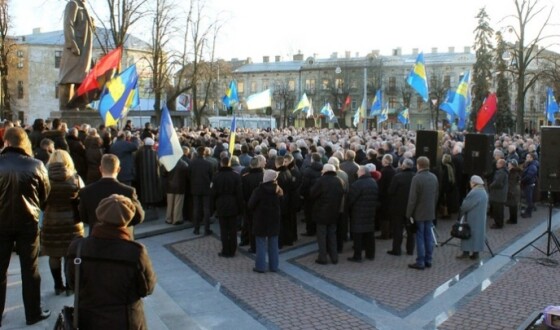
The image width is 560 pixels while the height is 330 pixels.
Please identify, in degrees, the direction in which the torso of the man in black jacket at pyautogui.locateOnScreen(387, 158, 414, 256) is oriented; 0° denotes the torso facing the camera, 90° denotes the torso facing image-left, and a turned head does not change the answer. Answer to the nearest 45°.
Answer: approximately 135°

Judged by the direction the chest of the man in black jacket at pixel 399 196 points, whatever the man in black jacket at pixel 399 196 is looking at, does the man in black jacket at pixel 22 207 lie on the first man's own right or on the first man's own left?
on the first man's own left

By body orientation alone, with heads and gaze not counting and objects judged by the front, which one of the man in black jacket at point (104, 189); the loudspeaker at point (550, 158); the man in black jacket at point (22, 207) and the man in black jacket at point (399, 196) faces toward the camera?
the loudspeaker

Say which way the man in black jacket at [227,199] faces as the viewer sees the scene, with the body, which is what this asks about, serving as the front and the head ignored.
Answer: away from the camera

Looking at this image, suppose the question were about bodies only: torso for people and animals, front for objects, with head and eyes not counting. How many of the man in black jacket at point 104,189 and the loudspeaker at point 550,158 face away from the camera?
1

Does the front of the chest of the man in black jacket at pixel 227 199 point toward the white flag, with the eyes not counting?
yes

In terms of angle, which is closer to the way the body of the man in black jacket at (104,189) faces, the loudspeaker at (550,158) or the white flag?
the white flag

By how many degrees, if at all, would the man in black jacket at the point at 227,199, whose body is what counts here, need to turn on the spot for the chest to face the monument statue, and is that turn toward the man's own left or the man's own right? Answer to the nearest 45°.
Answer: approximately 45° to the man's own left

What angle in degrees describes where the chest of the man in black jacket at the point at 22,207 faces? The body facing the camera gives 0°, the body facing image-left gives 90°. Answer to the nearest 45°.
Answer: approximately 180°

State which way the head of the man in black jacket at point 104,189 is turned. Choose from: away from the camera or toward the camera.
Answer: away from the camera

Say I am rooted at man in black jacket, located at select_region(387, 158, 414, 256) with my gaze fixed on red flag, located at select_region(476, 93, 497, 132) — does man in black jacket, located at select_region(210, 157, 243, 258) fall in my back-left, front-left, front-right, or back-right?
back-left

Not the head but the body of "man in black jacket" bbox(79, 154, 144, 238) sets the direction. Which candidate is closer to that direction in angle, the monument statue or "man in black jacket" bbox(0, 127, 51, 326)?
the monument statue

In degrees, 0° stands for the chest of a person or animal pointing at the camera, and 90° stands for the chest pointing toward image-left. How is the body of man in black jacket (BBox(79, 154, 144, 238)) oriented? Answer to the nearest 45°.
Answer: approximately 180°

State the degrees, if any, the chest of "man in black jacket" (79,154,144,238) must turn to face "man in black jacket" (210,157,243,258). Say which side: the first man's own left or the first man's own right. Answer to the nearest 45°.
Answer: approximately 45° to the first man's own right
